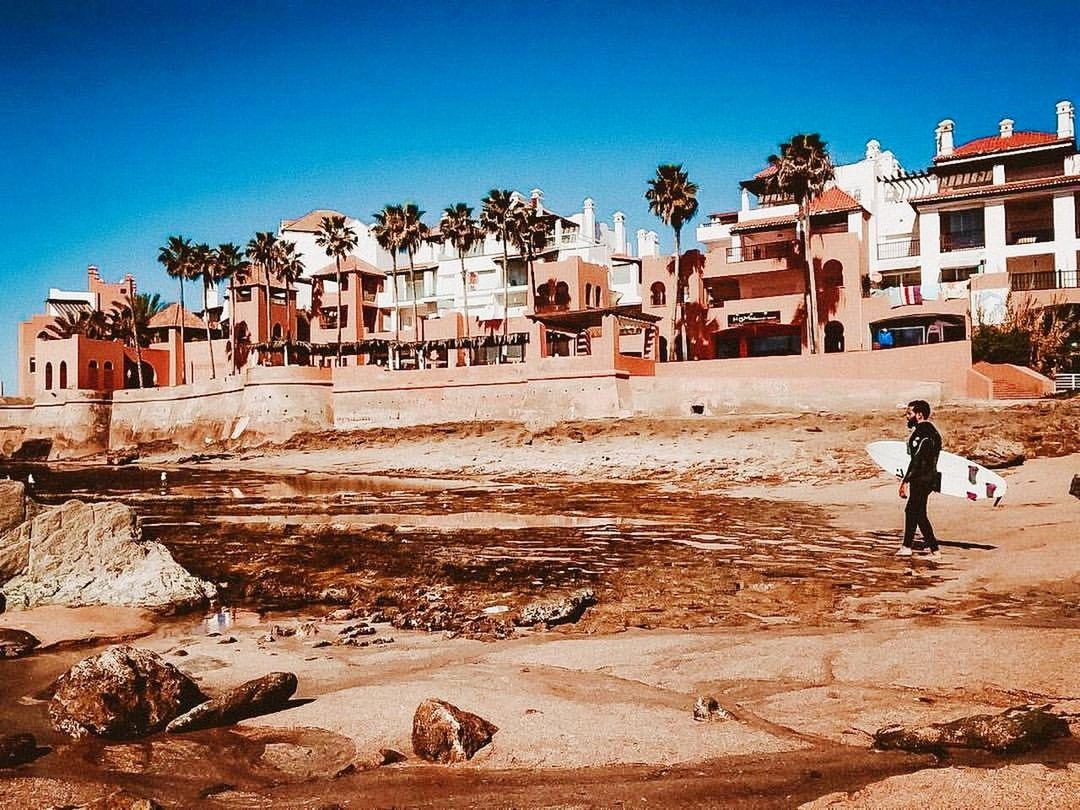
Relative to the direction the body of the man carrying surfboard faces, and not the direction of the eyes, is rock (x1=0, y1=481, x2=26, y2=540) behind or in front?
in front

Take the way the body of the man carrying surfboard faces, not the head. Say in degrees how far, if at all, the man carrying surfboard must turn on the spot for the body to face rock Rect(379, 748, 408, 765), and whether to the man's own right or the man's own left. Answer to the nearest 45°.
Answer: approximately 90° to the man's own left

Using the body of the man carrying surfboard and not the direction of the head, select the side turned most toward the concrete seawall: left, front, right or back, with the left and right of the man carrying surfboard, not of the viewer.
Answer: right

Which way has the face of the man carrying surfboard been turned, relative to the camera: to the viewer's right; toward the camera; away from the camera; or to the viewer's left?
to the viewer's left

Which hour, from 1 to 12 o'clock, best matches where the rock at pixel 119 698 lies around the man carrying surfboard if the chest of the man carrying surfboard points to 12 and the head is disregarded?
The rock is roughly at 10 o'clock from the man carrying surfboard.

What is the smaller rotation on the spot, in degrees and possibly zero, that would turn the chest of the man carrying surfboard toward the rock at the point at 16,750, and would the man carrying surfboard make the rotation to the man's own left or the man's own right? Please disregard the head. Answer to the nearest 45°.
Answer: approximately 45° to the man's own left

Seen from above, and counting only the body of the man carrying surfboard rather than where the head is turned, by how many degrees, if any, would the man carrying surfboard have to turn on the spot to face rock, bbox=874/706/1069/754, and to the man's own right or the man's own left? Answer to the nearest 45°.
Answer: approximately 90° to the man's own left

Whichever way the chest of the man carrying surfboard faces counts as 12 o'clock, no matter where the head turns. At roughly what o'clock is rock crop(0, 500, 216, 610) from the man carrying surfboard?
The rock is roughly at 11 o'clock from the man carrying surfboard.

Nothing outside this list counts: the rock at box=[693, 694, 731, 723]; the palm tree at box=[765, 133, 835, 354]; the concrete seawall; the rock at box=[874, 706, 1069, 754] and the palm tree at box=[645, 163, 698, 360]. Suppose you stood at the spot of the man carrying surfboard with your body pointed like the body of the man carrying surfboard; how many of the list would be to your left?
2

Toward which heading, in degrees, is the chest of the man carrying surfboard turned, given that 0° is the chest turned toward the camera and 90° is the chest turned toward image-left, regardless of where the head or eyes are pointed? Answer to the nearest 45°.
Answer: approximately 90°

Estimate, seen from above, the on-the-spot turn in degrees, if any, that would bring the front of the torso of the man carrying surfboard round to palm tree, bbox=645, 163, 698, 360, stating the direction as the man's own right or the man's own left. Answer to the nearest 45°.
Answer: approximately 90° to the man's own right
